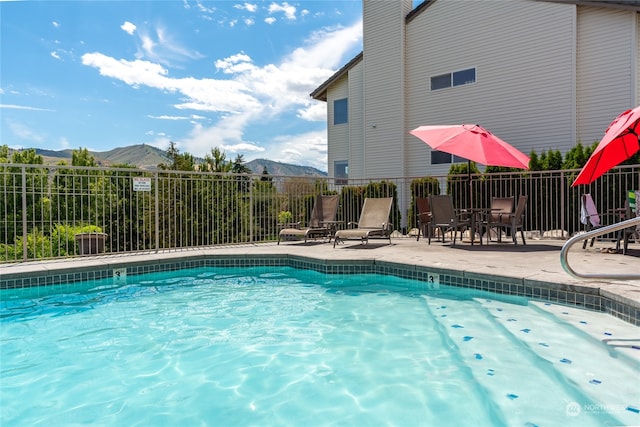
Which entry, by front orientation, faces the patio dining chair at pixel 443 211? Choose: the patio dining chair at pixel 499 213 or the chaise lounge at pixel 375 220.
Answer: the patio dining chair at pixel 499 213

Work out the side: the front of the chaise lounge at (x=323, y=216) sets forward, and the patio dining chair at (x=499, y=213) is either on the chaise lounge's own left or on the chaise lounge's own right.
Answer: on the chaise lounge's own left

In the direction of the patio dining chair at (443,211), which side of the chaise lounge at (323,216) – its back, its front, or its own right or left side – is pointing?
left

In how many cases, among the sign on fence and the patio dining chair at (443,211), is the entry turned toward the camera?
1

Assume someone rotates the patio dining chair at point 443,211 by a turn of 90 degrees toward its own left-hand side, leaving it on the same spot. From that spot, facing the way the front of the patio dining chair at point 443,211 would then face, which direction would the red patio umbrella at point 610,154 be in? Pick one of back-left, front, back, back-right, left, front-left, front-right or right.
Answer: back

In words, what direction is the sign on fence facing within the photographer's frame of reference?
facing the viewer

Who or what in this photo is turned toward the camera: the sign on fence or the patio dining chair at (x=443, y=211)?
the sign on fence

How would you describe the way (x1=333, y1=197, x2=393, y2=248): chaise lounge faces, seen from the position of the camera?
facing the viewer and to the left of the viewer

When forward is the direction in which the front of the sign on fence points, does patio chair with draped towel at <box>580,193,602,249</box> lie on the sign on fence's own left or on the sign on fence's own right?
on the sign on fence's own left

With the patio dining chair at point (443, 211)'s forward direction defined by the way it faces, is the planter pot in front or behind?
behind

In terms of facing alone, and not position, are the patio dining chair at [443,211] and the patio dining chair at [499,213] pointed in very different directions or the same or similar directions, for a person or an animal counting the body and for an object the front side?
very different directions

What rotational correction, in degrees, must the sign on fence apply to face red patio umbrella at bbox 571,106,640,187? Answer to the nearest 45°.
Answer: approximately 45° to its left

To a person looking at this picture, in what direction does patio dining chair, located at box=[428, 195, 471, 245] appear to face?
facing away from the viewer and to the right of the viewer

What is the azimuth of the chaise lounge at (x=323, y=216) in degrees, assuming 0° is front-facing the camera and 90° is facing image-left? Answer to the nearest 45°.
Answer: approximately 45°

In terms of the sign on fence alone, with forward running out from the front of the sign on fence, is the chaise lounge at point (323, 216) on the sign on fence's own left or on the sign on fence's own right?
on the sign on fence's own left

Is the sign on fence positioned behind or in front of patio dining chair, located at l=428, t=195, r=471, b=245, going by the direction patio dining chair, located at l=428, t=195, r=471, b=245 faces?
behind
